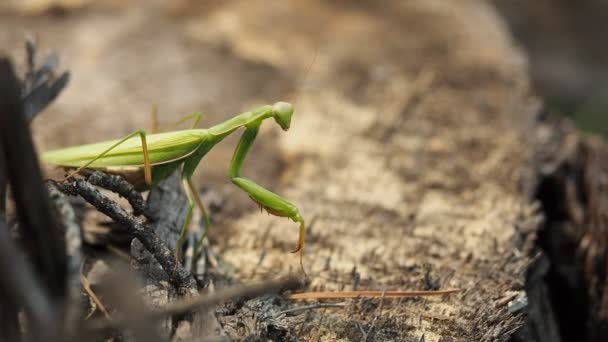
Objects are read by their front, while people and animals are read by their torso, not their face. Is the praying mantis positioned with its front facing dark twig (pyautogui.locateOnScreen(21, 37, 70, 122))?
no

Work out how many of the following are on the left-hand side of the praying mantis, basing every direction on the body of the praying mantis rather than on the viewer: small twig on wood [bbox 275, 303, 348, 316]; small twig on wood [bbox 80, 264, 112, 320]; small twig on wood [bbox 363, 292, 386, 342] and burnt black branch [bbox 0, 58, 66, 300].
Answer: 0

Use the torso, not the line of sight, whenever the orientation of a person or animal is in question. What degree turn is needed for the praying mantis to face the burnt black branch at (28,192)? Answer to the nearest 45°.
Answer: approximately 90° to its right

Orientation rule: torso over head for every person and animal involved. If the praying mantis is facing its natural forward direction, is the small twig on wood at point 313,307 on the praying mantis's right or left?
on its right

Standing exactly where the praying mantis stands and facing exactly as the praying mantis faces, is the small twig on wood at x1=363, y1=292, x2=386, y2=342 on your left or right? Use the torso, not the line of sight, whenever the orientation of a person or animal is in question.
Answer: on your right

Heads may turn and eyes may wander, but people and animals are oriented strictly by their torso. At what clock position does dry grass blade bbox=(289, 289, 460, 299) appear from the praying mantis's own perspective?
The dry grass blade is roughly at 1 o'clock from the praying mantis.

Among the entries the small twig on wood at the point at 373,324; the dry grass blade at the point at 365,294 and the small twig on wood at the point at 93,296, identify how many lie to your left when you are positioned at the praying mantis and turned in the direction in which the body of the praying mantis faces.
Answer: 0

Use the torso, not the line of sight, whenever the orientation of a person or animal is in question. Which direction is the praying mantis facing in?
to the viewer's right

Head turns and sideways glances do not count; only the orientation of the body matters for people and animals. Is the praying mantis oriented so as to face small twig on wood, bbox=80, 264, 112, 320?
no
